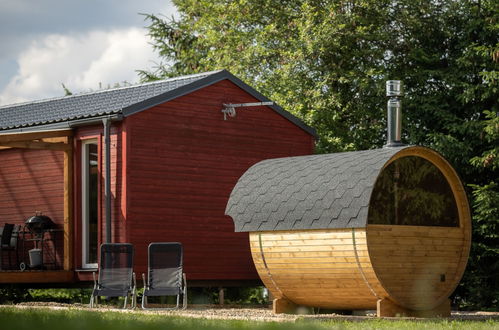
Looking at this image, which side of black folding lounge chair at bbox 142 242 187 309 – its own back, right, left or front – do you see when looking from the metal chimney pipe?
left

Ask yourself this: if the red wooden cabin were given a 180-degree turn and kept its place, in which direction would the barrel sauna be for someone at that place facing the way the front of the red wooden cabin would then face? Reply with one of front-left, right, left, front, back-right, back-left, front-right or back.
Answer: right

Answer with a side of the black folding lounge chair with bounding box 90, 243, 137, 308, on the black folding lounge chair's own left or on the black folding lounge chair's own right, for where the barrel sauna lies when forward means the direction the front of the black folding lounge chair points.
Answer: on the black folding lounge chair's own left

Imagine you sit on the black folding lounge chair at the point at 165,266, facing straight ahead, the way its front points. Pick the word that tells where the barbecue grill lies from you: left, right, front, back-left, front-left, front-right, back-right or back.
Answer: back-right

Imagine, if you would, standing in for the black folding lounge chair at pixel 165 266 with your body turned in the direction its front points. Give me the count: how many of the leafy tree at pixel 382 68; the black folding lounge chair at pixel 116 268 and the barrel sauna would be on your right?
1

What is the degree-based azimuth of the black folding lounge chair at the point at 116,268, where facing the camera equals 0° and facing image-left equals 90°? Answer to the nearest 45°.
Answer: approximately 0°

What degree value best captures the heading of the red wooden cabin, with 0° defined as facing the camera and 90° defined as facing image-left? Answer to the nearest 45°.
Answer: approximately 45°

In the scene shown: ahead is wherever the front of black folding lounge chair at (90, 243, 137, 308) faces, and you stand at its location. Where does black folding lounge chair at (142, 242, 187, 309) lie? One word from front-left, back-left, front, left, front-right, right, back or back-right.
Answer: left

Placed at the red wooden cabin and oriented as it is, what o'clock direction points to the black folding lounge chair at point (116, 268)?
The black folding lounge chair is roughly at 11 o'clock from the red wooden cabin.

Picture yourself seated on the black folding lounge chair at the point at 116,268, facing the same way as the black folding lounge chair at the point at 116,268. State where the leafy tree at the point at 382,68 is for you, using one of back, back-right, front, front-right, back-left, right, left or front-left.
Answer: back-left

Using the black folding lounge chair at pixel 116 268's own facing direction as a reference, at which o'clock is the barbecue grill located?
The barbecue grill is roughly at 5 o'clock from the black folding lounge chair.

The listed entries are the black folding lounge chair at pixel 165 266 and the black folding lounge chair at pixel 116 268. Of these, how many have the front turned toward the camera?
2

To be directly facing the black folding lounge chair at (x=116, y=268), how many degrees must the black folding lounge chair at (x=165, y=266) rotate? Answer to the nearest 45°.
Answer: approximately 90° to its right
